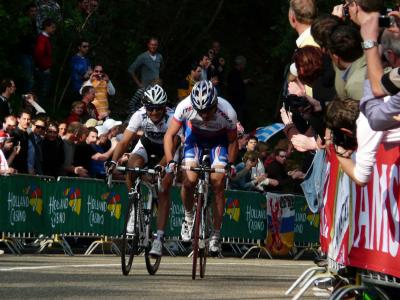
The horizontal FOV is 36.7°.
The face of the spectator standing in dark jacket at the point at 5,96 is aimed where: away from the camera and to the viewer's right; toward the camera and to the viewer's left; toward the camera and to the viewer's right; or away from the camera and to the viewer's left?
toward the camera and to the viewer's right

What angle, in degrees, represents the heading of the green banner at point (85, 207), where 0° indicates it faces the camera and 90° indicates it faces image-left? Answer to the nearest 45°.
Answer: approximately 0°

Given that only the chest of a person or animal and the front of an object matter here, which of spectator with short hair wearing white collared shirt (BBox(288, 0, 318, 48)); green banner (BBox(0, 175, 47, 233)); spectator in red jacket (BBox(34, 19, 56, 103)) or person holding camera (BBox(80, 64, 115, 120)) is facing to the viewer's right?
the spectator in red jacket

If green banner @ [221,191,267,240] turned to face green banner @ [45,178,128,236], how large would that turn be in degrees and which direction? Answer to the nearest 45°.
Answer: approximately 45° to its right
